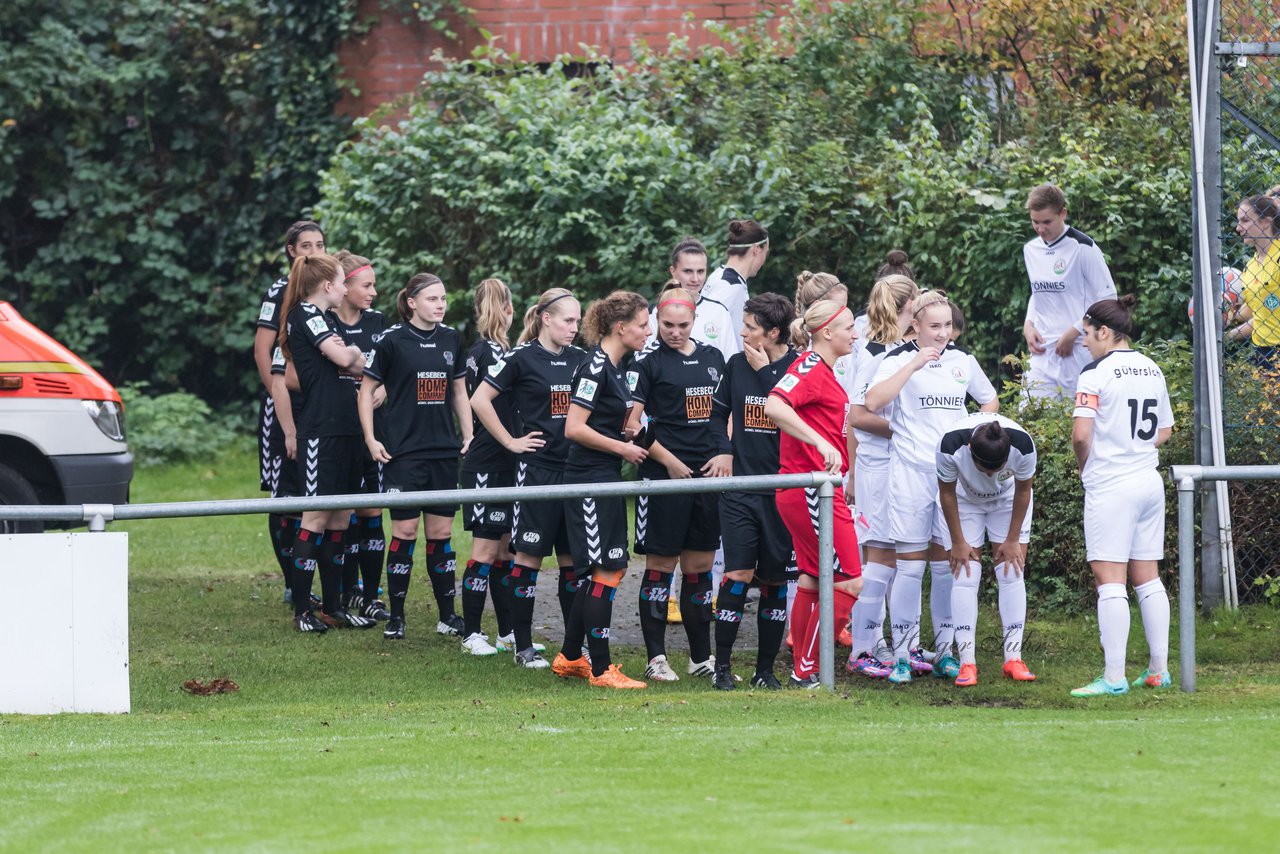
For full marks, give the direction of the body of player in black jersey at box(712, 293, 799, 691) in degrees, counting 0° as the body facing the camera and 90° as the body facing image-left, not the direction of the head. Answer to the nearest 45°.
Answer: approximately 0°

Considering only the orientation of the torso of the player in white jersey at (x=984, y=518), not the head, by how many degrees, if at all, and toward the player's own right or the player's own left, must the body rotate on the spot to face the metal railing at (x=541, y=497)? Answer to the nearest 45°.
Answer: approximately 45° to the player's own right

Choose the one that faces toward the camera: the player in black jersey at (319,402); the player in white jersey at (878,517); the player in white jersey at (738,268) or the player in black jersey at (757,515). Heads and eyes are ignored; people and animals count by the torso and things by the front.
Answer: the player in black jersey at (757,515)

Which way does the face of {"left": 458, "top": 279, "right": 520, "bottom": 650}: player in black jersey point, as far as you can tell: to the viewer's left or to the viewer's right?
to the viewer's right

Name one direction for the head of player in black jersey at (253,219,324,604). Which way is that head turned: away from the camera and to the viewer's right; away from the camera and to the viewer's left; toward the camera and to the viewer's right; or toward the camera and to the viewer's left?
toward the camera and to the viewer's right

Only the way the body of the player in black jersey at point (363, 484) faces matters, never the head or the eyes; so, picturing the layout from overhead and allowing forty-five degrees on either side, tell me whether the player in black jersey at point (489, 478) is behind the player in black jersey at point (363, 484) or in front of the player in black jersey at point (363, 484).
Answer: in front

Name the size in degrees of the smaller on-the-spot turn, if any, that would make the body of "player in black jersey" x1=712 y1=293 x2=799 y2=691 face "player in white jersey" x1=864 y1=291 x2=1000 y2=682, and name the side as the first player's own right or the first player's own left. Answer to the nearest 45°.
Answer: approximately 90° to the first player's own left

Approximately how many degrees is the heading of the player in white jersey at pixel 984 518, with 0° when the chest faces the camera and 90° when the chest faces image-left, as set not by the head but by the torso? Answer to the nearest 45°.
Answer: approximately 0°

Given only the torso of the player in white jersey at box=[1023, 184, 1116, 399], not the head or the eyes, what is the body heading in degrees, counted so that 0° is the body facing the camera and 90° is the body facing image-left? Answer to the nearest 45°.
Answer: approximately 45°

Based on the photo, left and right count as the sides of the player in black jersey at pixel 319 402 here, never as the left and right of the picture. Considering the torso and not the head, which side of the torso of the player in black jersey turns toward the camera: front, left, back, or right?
right

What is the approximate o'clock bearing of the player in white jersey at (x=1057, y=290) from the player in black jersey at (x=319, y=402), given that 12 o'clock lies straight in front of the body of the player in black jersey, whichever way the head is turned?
The player in white jersey is roughly at 12 o'clock from the player in black jersey.

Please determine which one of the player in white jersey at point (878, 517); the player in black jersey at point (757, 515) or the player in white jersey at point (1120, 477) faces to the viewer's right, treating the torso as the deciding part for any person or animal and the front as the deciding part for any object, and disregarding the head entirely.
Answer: the player in white jersey at point (878, 517)

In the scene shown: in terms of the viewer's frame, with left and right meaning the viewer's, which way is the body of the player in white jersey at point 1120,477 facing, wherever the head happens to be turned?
facing away from the viewer and to the left of the viewer
